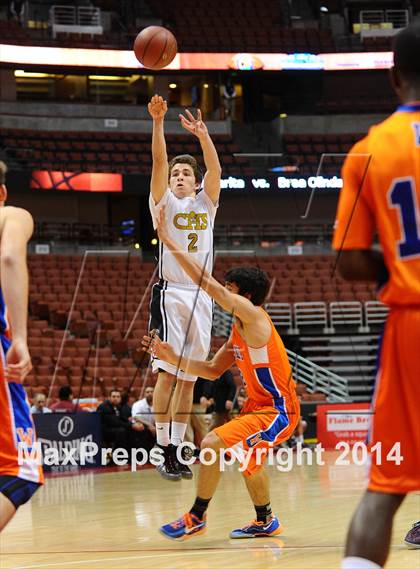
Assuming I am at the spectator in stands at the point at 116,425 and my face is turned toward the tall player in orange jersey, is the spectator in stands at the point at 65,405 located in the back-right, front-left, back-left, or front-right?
back-right

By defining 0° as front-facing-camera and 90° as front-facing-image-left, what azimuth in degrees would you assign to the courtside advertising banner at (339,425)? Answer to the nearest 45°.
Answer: approximately 0°

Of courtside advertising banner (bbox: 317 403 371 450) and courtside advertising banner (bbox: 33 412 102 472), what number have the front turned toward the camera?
2

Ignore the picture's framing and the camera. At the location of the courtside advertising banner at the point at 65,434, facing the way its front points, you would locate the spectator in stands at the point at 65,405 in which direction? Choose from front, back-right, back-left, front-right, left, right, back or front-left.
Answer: back

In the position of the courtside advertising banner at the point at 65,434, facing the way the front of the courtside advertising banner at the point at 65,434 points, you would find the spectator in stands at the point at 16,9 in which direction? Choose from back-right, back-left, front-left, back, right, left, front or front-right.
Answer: back

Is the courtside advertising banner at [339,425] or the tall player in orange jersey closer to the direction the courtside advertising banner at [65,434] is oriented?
the tall player in orange jersey

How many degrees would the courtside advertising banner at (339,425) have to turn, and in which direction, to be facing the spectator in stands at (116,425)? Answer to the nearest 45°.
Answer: approximately 45° to its right

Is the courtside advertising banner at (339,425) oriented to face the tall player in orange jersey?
yes
